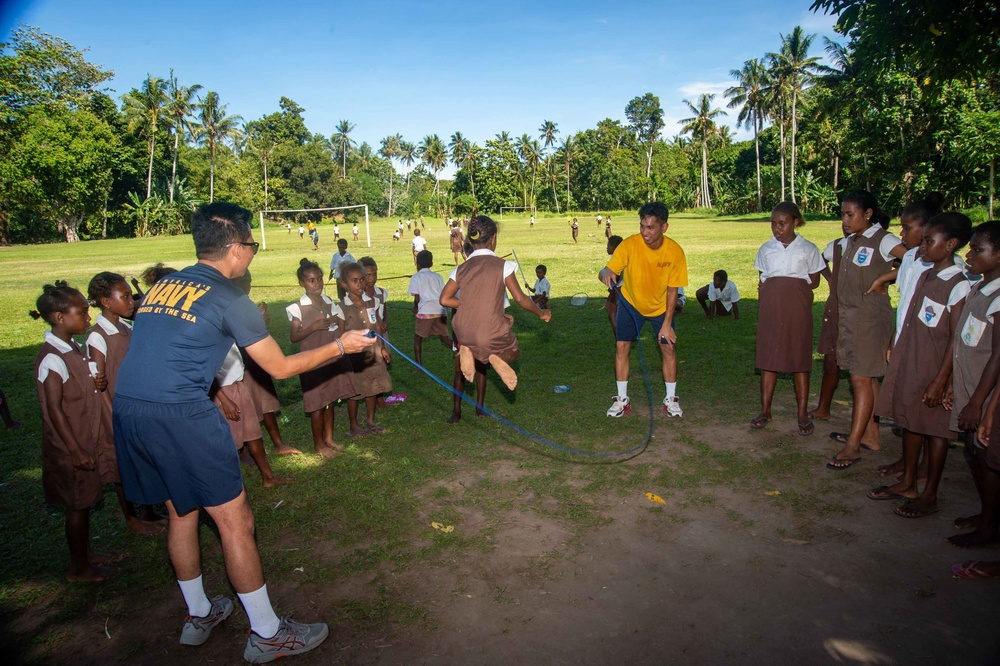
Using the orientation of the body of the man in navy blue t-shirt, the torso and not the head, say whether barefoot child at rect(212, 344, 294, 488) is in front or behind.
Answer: in front

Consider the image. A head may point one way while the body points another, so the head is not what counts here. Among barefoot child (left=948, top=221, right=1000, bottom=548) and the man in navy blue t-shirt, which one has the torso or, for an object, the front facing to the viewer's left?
the barefoot child

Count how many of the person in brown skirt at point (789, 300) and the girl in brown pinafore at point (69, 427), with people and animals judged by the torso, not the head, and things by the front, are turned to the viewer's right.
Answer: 1

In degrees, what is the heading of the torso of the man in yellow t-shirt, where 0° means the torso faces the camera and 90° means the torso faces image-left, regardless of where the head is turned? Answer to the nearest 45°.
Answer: approximately 0°

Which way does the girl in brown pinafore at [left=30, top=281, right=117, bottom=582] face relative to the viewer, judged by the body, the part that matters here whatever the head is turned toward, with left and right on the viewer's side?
facing to the right of the viewer

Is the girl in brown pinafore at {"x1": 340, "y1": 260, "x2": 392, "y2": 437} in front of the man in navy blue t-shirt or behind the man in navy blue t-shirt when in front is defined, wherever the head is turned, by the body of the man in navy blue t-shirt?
in front

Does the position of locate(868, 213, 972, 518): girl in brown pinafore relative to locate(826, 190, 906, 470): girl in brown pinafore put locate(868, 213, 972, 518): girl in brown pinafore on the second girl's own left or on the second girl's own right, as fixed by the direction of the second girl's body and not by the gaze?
on the second girl's own left

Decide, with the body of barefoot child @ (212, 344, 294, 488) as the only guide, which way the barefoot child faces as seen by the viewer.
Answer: to the viewer's right

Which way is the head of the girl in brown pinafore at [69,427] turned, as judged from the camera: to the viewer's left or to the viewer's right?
to the viewer's right
